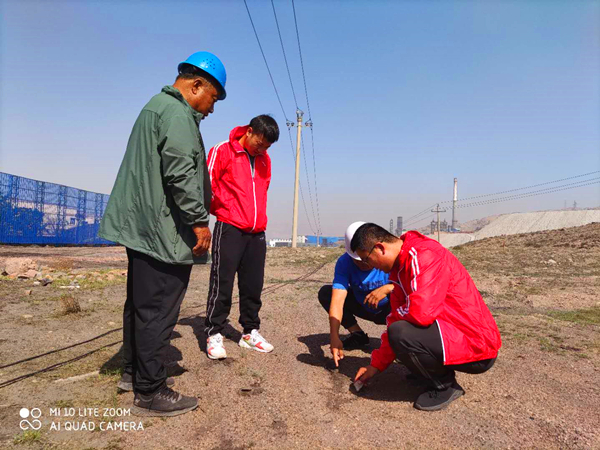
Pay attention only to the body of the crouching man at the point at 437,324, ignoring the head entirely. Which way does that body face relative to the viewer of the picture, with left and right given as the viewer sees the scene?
facing to the left of the viewer

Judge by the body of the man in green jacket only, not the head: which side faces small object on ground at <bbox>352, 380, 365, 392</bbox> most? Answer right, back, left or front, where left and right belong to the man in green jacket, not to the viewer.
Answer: front

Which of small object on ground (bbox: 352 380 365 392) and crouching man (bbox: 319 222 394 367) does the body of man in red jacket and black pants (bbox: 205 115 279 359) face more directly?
the small object on ground

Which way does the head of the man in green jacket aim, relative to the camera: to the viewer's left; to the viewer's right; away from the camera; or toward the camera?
to the viewer's right

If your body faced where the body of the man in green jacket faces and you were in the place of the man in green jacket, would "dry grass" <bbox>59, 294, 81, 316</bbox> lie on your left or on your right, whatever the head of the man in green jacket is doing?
on your left

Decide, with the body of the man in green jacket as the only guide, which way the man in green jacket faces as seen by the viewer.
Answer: to the viewer's right

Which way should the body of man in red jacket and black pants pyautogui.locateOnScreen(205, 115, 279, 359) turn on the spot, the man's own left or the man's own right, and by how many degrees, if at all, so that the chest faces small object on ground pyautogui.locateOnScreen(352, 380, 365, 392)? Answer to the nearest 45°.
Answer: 0° — they already face it

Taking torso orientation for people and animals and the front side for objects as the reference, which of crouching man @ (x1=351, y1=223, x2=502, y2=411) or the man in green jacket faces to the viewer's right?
the man in green jacket

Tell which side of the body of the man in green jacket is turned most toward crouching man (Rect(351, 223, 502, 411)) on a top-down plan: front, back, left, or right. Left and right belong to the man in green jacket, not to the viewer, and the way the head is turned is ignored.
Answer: front

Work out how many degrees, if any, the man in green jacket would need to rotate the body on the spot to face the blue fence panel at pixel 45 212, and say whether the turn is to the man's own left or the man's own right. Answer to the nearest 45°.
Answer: approximately 90° to the man's own left

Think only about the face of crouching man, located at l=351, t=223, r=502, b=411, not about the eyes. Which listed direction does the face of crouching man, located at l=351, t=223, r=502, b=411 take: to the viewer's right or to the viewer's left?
to the viewer's left
